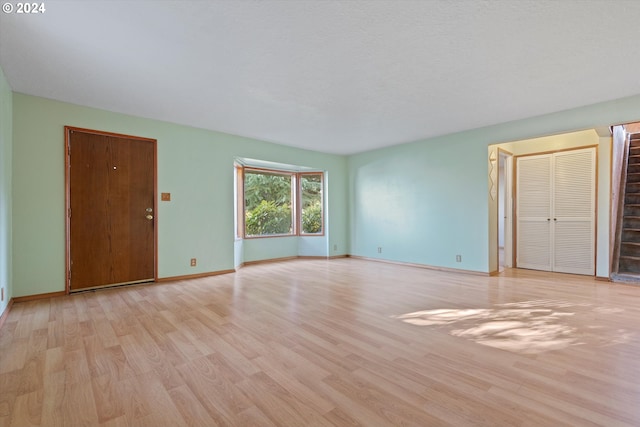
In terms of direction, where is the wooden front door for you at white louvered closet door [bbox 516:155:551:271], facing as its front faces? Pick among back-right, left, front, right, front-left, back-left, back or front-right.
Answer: front-right

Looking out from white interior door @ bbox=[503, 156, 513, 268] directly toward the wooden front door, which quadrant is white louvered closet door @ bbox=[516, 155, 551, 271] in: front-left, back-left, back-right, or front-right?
back-left

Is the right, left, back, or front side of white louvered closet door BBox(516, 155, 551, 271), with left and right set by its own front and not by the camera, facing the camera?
front

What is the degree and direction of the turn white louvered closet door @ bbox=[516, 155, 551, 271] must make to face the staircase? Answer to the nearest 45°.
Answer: approximately 90° to its left

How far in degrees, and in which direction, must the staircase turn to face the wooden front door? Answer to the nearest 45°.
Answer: approximately 45° to its right

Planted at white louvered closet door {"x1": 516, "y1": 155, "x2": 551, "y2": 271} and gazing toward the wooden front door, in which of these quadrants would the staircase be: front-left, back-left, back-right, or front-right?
back-left
